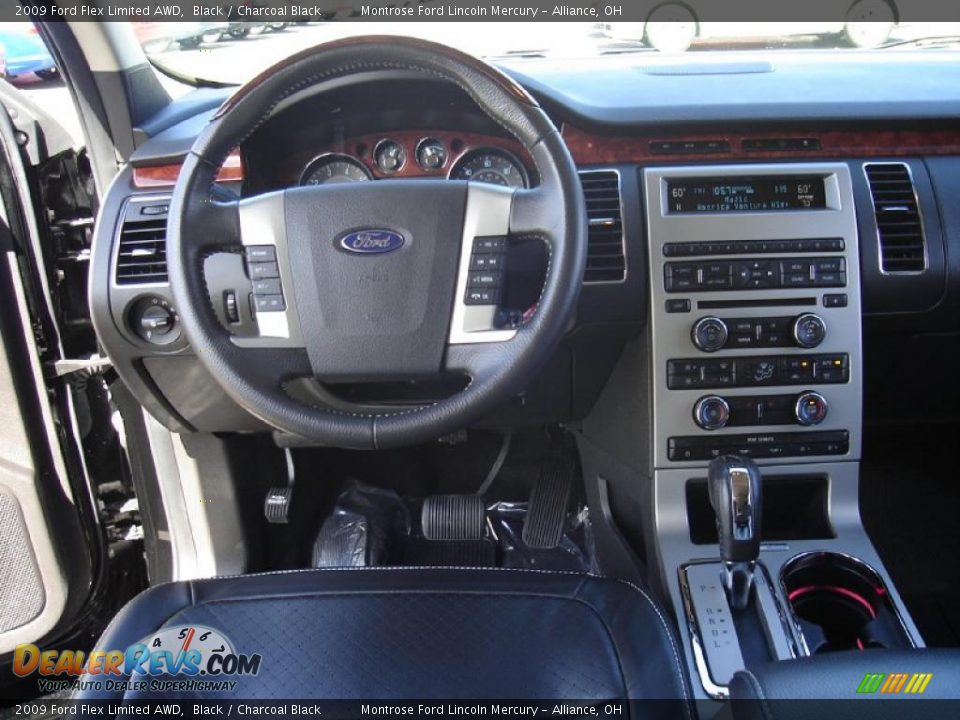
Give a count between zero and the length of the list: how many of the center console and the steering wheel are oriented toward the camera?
2

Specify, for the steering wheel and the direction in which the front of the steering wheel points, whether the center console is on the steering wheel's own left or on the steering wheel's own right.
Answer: on the steering wheel's own left

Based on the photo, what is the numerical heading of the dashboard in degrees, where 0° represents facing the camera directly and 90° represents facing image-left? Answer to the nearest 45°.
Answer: approximately 0°

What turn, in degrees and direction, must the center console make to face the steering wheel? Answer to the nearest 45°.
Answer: approximately 45° to its right
